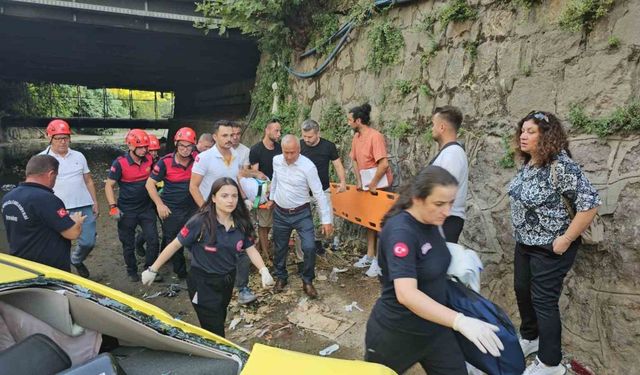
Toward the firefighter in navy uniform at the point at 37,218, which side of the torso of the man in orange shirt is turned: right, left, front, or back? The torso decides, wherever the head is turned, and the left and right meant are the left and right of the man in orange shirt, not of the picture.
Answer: front

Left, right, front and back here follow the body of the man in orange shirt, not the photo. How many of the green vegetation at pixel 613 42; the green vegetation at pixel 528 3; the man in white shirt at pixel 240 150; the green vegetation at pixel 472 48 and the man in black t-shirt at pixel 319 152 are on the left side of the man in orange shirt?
3

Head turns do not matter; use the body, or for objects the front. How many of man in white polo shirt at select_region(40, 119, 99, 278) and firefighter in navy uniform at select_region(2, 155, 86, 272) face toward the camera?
1

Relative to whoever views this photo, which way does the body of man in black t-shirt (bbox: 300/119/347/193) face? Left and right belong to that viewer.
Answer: facing the viewer and to the left of the viewer

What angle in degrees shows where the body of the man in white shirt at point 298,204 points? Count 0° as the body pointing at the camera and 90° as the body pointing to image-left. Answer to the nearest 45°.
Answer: approximately 0°

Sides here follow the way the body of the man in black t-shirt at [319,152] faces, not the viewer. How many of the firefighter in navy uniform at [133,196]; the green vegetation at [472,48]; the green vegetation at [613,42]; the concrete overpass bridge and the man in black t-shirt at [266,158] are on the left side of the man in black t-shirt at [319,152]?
2

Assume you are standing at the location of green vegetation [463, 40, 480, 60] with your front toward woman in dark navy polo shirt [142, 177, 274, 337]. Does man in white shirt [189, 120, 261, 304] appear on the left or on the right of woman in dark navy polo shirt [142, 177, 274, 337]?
right

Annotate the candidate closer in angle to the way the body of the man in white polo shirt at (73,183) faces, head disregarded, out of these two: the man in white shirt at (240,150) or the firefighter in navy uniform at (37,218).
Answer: the firefighter in navy uniform

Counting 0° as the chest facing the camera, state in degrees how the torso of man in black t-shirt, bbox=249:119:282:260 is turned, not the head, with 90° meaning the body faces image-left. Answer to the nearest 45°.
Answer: approximately 315°

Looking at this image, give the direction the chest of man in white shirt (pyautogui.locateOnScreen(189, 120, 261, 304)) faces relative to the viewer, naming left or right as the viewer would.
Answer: facing the viewer and to the right of the viewer
